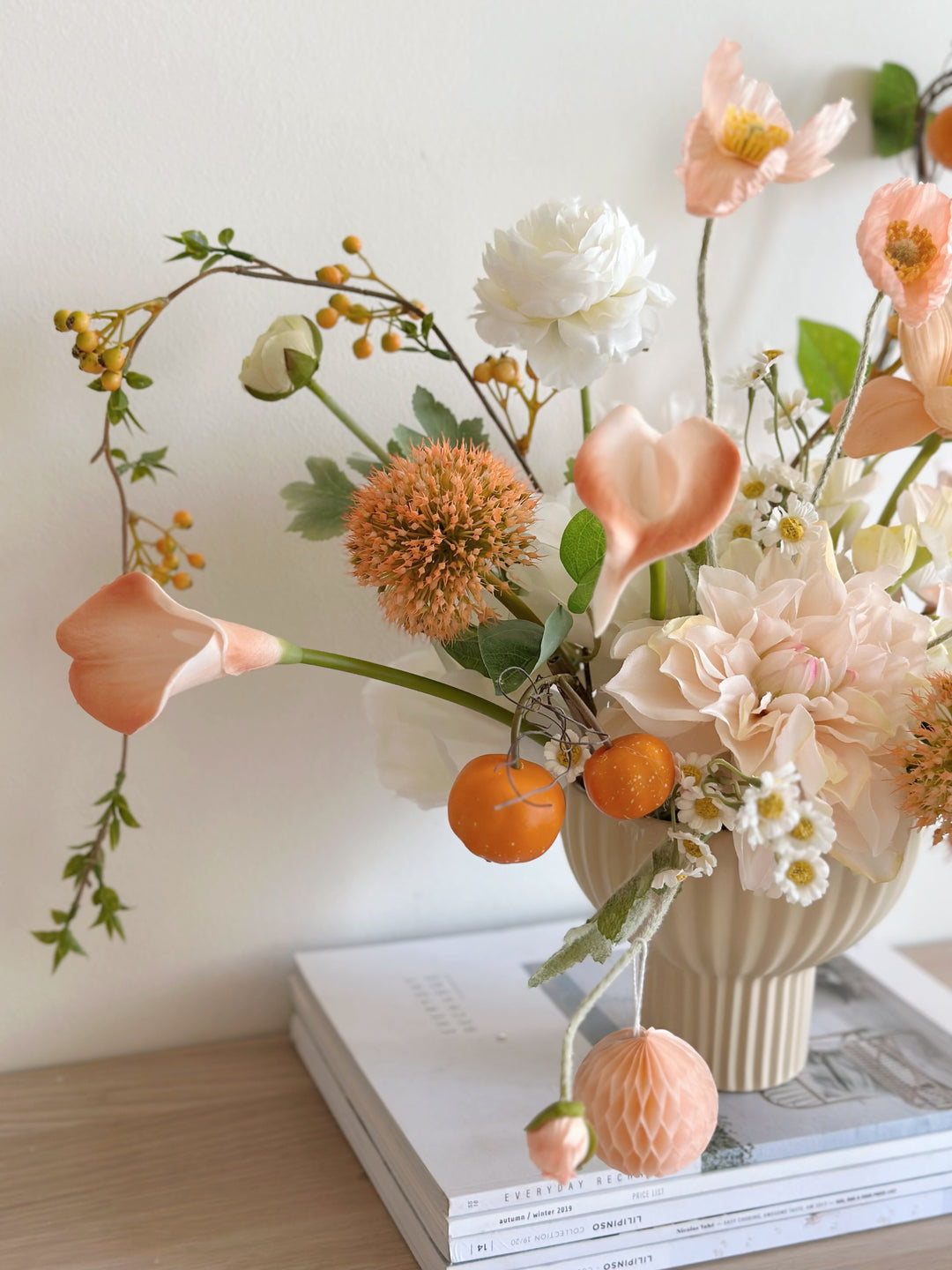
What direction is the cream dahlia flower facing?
toward the camera
